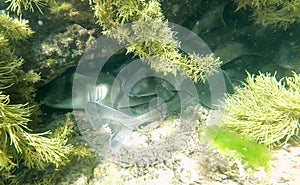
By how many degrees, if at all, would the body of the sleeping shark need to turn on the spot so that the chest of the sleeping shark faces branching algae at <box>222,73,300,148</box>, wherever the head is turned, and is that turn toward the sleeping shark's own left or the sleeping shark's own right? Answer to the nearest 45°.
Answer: approximately 135° to the sleeping shark's own left

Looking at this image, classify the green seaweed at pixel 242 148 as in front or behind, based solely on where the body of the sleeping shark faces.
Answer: behind

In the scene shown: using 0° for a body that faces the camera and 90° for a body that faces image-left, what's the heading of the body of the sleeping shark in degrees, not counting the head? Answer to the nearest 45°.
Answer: approximately 90°
